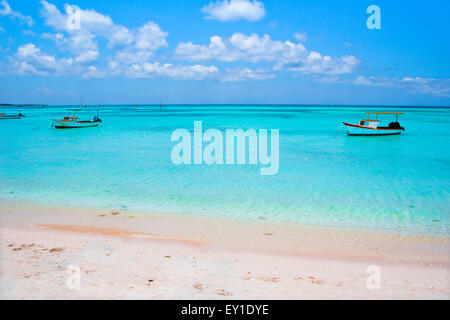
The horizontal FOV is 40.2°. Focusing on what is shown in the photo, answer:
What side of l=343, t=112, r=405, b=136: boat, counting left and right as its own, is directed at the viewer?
left
